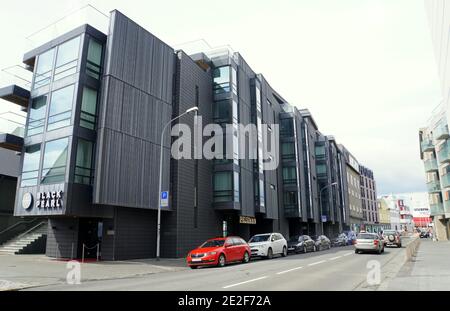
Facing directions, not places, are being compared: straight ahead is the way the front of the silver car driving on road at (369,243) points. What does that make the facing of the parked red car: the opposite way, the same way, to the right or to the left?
the opposite way

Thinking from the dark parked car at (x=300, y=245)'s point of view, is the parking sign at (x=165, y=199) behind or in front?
in front

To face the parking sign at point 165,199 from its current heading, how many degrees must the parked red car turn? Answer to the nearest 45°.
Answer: approximately 90° to its right

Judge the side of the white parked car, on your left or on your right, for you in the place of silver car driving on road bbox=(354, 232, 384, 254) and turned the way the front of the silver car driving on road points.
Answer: on your left

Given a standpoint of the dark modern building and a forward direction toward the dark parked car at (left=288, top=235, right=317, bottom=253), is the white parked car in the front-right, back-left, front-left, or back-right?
front-right

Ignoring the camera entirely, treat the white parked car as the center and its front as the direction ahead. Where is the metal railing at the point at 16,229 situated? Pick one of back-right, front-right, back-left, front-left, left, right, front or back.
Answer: front-right

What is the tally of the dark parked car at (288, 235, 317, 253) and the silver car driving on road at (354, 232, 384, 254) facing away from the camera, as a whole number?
1

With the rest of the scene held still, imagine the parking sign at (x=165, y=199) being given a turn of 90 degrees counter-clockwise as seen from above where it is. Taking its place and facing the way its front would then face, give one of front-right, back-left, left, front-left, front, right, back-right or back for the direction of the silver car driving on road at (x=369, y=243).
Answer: front

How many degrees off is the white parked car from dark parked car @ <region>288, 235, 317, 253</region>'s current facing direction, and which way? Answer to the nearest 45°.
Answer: approximately 45° to its left

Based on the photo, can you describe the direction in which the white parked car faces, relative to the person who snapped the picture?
facing the viewer and to the left of the viewer

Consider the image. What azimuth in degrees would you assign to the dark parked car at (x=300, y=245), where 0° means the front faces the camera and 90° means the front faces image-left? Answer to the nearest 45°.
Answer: approximately 45°

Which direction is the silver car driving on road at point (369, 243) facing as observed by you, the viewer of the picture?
facing away from the viewer

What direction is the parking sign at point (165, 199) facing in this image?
toward the camera

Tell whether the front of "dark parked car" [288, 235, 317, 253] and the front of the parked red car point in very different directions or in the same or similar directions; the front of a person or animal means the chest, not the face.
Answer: same or similar directions

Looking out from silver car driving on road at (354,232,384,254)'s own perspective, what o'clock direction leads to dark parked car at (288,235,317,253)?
The dark parked car is roughly at 10 o'clock from the silver car driving on road.
